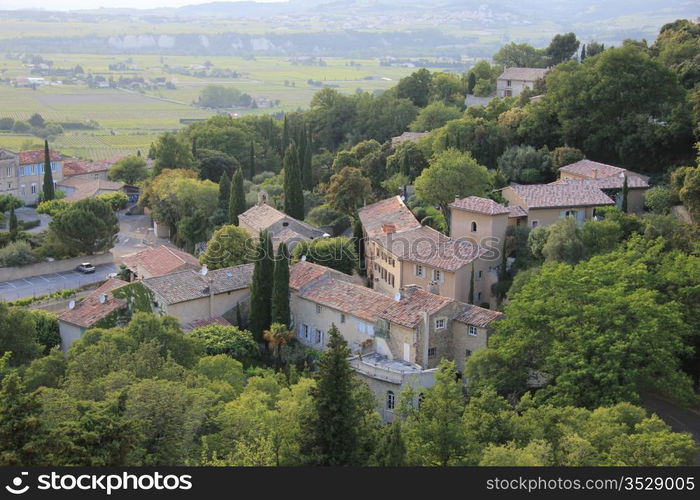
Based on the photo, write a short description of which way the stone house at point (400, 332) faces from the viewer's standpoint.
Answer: facing the viewer and to the left of the viewer

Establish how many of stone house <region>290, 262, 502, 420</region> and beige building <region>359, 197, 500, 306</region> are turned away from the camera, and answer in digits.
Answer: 0

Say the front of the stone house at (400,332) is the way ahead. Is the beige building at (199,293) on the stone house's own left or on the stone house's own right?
on the stone house's own right

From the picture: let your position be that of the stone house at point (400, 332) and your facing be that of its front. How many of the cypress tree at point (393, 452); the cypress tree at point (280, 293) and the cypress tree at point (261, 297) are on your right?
2

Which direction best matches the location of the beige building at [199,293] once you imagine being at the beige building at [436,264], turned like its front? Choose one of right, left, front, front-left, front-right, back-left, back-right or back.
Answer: front-right

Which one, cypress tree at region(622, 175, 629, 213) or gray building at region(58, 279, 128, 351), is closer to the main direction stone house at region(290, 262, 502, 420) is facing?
the gray building

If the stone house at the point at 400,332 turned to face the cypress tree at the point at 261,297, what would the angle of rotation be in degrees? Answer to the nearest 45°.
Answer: approximately 90° to its right

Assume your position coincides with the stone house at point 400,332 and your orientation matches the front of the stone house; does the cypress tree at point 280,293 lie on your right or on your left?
on your right

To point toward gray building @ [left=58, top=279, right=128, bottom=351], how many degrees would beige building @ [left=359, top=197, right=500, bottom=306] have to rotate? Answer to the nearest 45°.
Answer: approximately 45° to its right

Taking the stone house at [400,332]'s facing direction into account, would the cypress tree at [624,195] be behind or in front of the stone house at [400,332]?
behind

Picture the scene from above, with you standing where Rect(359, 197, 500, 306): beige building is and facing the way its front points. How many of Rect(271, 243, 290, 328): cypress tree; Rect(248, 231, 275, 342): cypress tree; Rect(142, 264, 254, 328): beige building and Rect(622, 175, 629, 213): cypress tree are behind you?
1

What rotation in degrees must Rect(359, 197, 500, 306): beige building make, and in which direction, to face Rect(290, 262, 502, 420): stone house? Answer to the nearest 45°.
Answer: approximately 45° to its left
